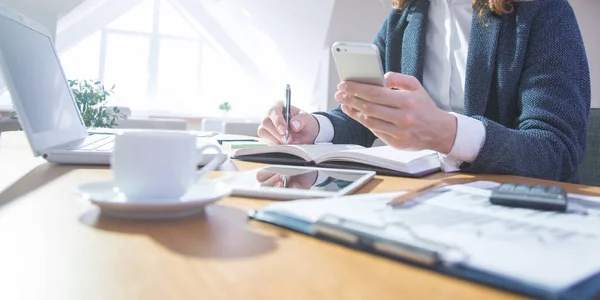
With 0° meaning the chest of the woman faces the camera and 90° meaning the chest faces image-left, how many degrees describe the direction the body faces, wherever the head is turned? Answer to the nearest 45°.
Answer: approximately 45°

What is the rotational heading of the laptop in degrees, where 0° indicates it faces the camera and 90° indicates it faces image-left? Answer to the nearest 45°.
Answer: approximately 270°

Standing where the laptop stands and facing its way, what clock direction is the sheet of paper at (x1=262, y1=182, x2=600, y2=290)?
The sheet of paper is roughly at 2 o'clock from the laptop.

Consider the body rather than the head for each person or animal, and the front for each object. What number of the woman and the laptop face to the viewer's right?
1
